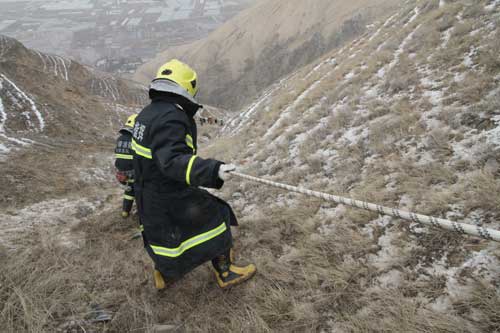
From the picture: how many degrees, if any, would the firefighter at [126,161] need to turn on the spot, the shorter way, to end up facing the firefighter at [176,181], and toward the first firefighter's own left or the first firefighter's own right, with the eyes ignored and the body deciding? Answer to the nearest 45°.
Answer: approximately 135° to the first firefighter's own right

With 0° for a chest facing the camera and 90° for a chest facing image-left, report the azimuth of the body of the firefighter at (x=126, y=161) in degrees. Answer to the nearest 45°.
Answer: approximately 225°
